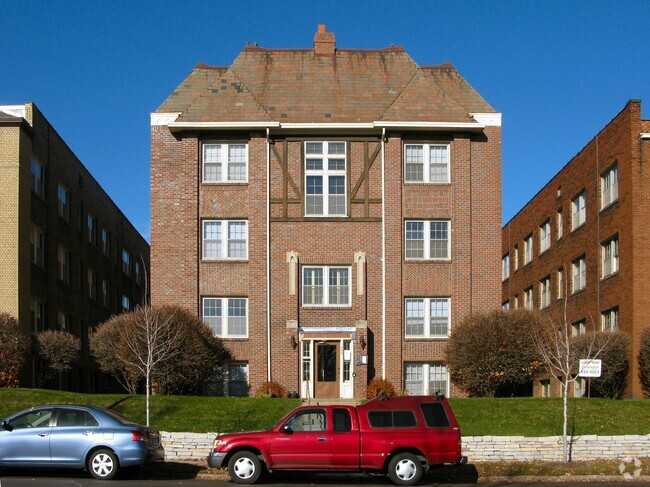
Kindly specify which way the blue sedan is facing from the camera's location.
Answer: facing to the left of the viewer

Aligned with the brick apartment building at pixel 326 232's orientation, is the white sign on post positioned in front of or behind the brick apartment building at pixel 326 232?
in front

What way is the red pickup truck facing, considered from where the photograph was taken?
facing to the left of the viewer

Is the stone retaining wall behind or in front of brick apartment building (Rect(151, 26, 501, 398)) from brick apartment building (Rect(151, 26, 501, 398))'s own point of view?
in front

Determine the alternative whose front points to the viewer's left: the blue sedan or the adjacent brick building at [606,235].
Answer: the blue sedan

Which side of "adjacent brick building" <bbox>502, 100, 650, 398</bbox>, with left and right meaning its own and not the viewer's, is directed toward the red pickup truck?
front

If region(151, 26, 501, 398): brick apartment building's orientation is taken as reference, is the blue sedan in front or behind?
in front

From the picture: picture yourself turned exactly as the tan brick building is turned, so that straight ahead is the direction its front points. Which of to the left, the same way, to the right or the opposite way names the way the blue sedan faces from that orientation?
to the right

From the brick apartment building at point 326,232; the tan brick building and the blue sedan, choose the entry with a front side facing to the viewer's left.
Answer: the blue sedan

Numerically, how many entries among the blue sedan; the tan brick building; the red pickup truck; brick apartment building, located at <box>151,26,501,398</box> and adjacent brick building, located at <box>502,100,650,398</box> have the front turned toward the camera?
3

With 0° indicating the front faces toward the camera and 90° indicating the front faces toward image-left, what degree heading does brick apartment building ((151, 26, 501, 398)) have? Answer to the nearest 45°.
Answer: approximately 0°
